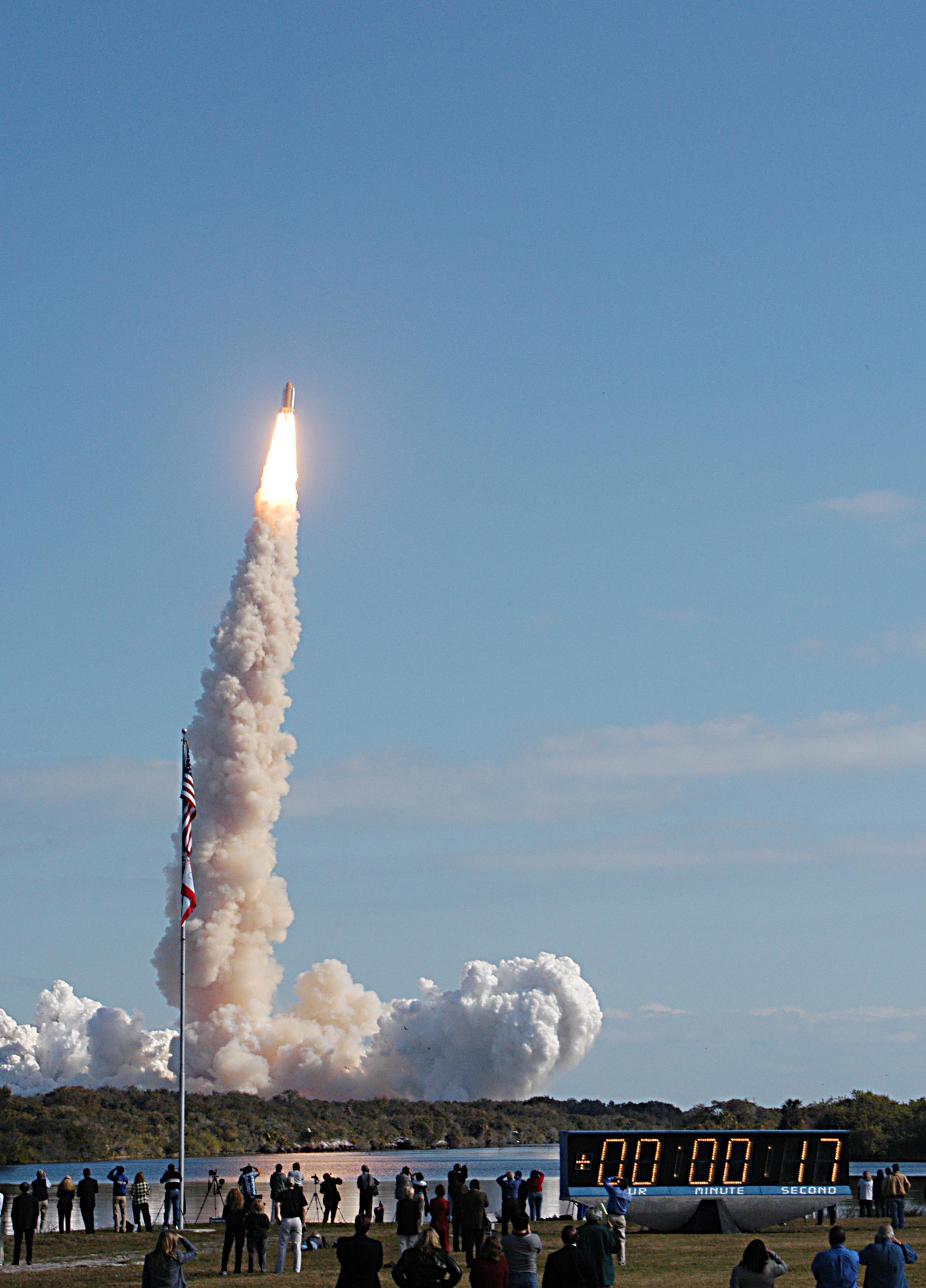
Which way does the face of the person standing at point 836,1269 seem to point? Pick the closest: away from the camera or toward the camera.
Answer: away from the camera

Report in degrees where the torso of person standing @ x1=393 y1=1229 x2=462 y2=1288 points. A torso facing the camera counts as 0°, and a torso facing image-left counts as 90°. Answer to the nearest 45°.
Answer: approximately 180°

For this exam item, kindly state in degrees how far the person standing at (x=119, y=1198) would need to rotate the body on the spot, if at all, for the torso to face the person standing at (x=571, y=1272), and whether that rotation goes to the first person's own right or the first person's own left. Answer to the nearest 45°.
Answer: approximately 180°

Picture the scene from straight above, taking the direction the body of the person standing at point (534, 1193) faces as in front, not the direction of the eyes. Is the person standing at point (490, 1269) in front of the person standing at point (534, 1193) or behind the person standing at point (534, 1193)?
behind

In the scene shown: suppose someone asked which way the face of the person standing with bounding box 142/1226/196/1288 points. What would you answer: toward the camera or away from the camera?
away from the camera

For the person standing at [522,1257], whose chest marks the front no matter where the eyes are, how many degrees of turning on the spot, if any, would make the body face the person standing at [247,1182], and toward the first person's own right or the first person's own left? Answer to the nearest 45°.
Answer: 0° — they already face them

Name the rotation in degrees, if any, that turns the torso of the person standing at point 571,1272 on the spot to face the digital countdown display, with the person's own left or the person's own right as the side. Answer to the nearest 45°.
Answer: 0° — they already face it

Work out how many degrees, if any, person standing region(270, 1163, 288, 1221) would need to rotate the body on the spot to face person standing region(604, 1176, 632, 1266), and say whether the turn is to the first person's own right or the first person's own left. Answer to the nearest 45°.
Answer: approximately 90° to the first person's own right

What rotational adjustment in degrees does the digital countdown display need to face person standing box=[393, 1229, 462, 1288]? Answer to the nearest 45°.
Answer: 0° — it already faces them

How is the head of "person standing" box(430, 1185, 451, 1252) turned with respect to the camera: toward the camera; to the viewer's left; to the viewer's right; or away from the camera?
away from the camera
